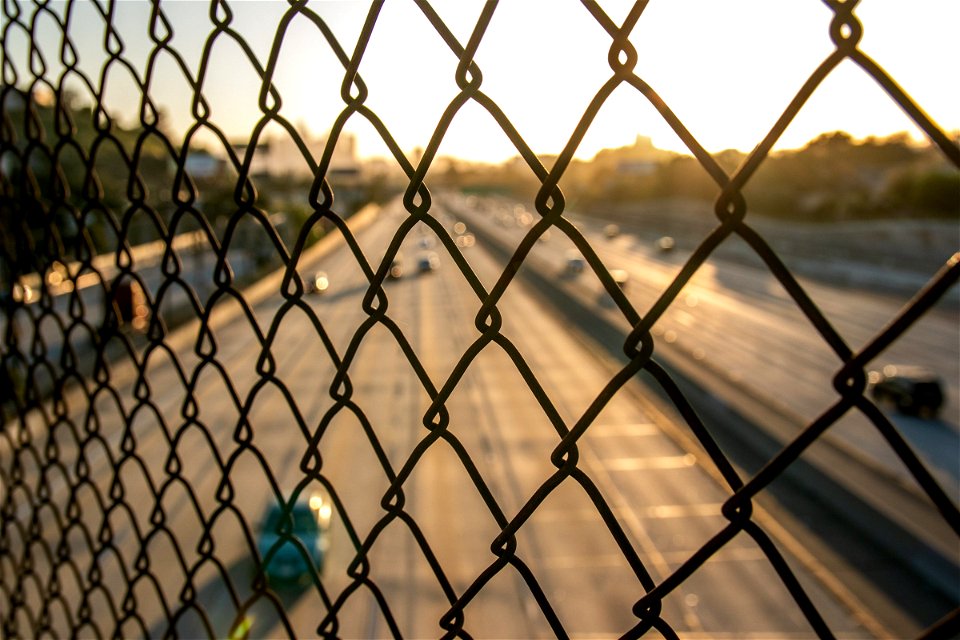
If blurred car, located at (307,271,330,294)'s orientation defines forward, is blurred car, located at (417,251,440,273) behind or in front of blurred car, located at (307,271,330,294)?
behind

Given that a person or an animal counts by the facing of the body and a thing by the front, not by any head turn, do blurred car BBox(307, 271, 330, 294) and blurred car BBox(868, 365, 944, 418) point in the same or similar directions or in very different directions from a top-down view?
very different directions

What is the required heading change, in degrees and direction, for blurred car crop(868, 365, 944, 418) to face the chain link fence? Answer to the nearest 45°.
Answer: approximately 135° to its left

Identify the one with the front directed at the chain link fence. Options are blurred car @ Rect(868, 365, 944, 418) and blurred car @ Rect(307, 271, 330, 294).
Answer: blurred car @ Rect(307, 271, 330, 294)

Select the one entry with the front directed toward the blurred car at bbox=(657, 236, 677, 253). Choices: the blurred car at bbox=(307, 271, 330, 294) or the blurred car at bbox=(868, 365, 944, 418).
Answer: the blurred car at bbox=(868, 365, 944, 418)

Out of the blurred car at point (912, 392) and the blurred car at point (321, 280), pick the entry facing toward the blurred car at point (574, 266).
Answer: the blurred car at point (912, 392)

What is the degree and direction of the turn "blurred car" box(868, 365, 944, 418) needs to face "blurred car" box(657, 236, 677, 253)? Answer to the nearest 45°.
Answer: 0° — it already faces it

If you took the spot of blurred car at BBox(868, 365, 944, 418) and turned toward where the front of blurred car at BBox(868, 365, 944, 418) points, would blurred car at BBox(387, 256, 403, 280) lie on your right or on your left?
on your left

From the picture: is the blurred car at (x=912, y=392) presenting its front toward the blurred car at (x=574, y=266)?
yes

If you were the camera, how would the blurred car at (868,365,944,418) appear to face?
facing away from the viewer and to the left of the viewer

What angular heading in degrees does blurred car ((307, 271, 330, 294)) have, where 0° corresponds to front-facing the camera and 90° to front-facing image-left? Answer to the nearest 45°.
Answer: approximately 0°

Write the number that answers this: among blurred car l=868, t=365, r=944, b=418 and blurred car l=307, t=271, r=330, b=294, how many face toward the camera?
1

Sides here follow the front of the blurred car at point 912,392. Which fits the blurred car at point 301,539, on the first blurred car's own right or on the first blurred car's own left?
on the first blurred car's own left
